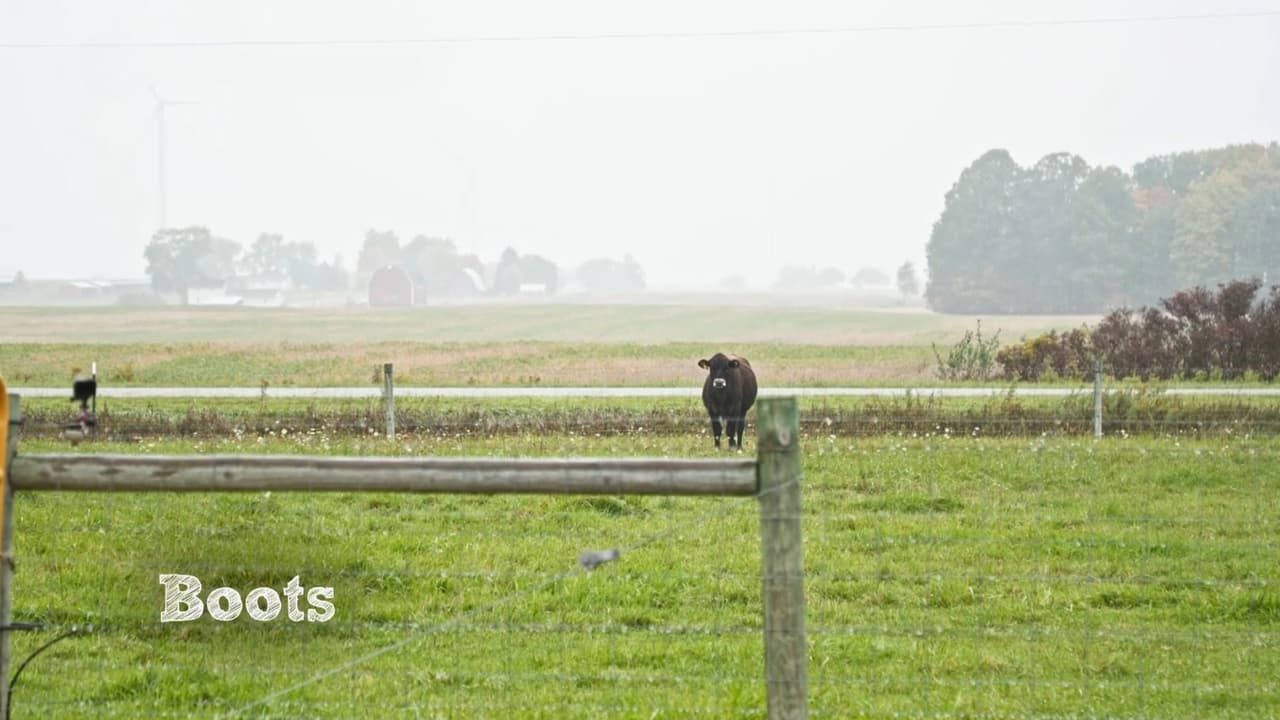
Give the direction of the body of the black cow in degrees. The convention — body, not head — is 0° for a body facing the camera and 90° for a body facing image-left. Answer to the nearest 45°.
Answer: approximately 0°
